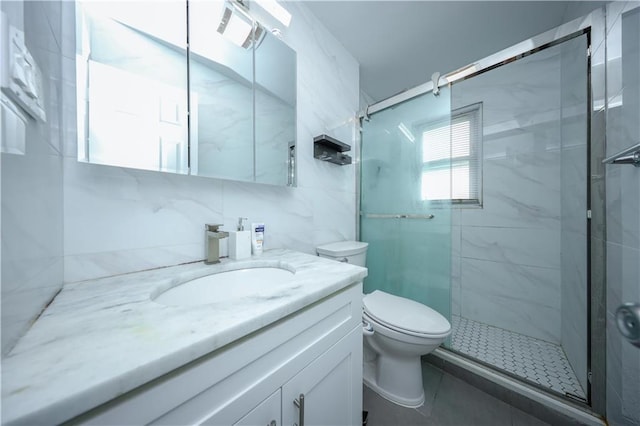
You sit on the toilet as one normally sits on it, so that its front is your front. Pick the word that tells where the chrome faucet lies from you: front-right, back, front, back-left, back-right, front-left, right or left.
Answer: right

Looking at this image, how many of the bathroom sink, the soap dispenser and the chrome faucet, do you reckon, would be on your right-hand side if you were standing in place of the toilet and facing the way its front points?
3

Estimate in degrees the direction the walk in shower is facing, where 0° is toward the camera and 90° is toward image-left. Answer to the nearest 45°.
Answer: approximately 45°
